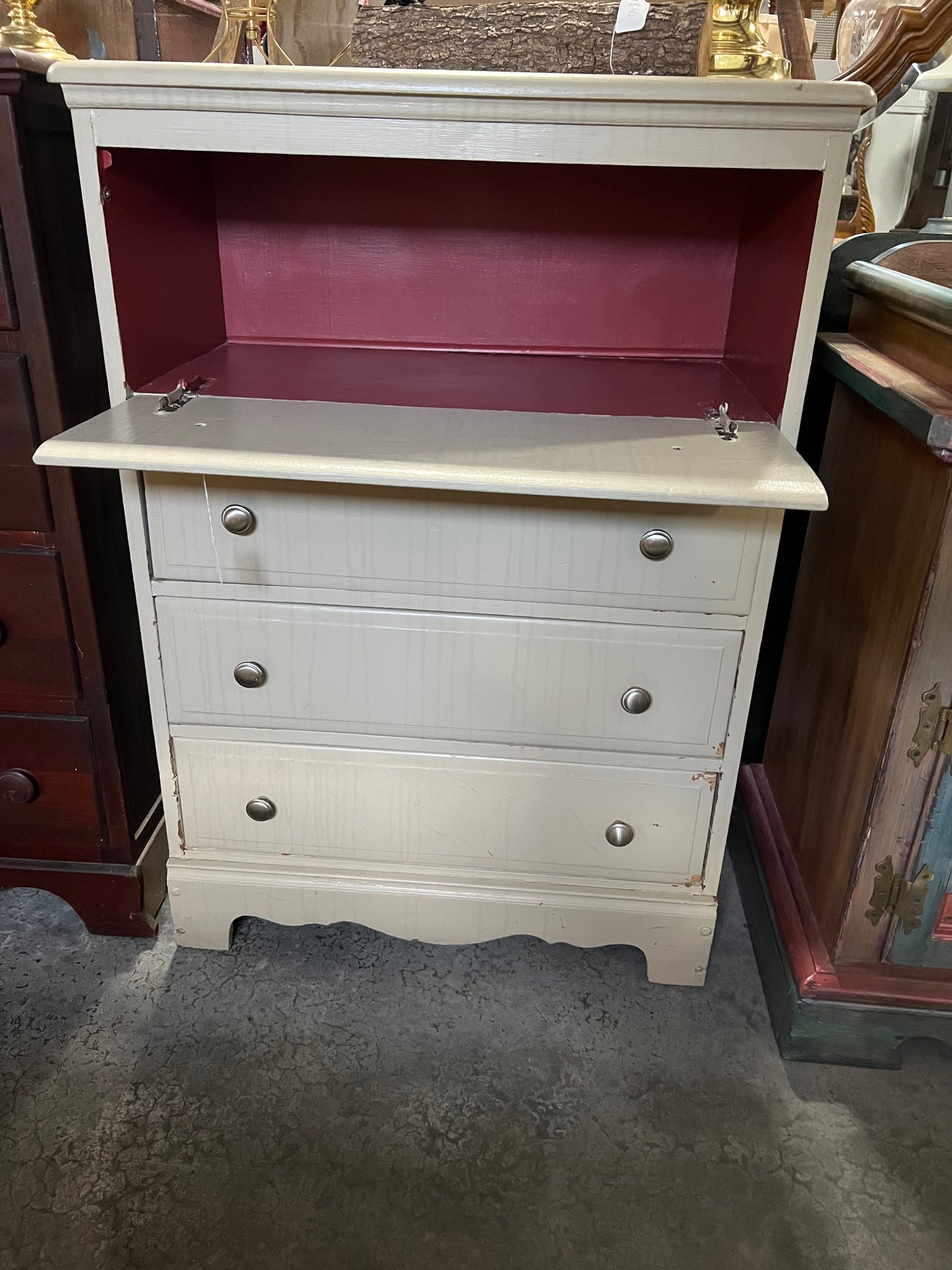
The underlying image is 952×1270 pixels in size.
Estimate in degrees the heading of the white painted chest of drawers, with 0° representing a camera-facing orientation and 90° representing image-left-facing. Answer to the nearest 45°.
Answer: approximately 0°

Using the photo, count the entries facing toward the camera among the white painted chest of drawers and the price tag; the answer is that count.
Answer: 2
